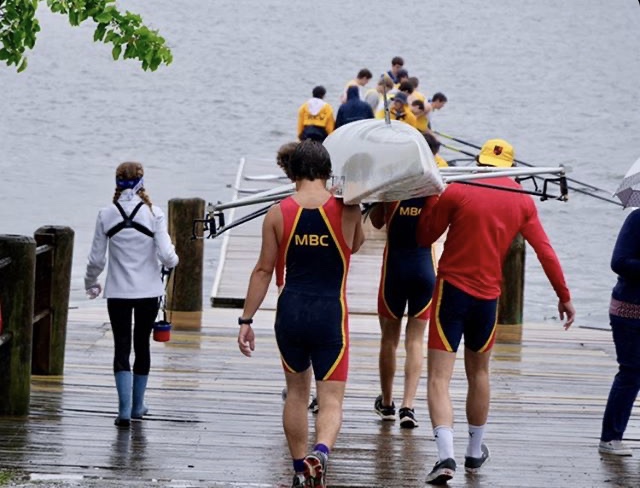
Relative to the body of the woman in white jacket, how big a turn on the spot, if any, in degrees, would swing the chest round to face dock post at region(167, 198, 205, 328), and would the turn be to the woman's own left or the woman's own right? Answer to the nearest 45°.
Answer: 0° — they already face it

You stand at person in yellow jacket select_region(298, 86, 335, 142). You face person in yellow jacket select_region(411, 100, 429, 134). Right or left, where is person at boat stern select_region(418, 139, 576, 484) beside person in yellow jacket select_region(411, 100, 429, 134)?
right

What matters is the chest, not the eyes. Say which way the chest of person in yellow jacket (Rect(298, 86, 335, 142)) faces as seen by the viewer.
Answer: away from the camera

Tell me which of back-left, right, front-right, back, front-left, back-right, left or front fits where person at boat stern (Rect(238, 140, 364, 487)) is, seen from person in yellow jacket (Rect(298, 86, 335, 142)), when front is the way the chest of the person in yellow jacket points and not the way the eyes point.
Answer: back

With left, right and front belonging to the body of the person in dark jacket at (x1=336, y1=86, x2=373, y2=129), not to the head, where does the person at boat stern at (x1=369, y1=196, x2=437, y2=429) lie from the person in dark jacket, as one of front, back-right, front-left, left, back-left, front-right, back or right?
back

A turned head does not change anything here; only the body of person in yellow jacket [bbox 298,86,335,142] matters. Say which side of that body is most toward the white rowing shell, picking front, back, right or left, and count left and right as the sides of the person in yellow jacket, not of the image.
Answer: back

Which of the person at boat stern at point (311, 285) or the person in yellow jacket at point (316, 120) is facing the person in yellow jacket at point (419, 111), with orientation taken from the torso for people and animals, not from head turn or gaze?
the person at boat stern

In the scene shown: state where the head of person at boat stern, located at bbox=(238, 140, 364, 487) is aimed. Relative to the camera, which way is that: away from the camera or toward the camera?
away from the camera

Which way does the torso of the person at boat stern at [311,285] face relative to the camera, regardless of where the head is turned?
away from the camera

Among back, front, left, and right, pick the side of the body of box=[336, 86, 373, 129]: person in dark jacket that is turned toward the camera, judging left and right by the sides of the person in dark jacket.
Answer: back

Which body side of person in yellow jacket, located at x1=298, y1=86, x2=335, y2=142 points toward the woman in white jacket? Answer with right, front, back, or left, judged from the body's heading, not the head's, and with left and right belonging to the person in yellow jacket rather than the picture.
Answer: back

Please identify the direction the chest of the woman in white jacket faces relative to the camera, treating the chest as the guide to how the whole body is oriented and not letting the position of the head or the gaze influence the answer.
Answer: away from the camera
